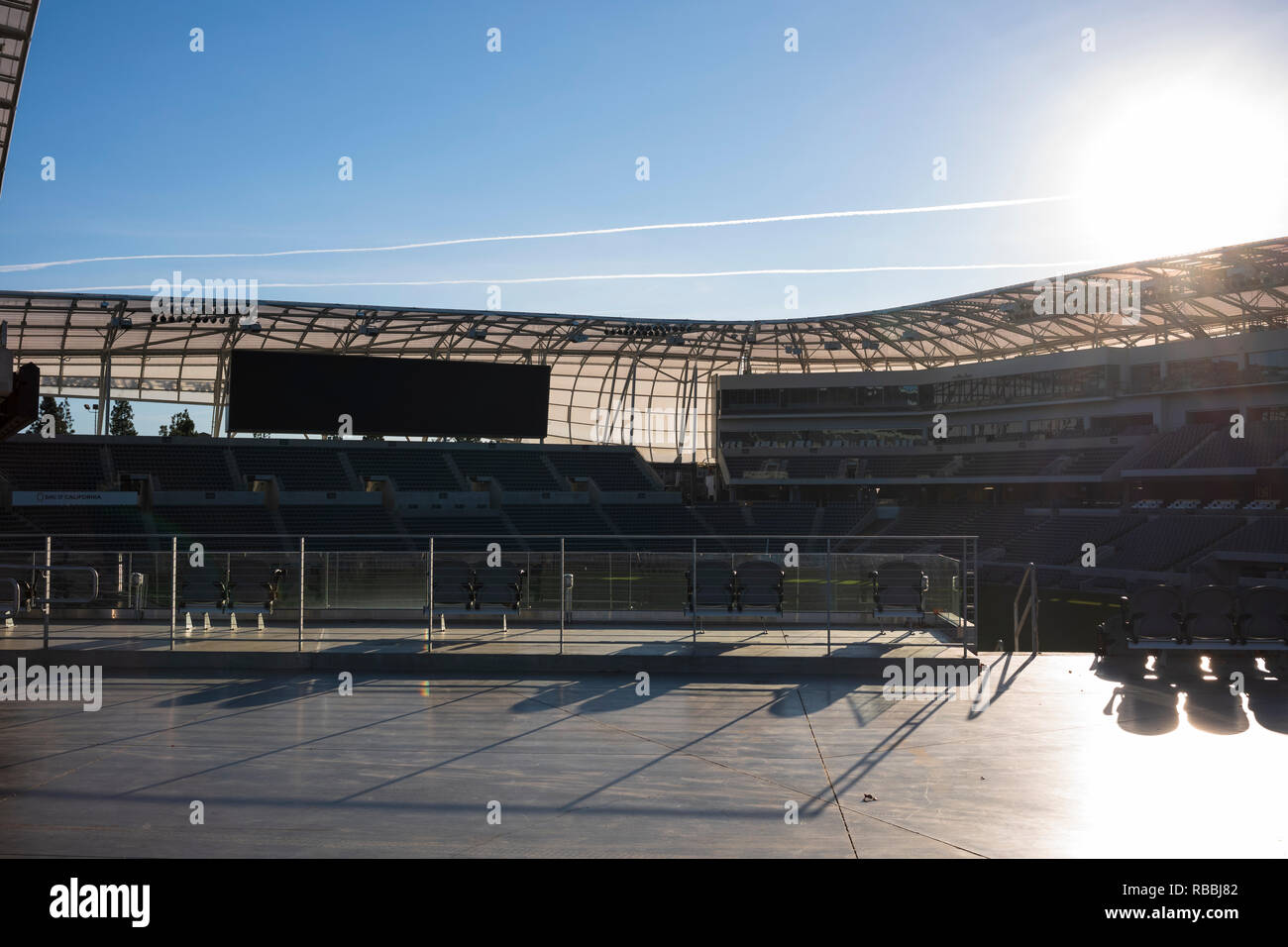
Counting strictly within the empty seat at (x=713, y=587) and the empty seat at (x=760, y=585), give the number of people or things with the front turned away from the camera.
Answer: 2

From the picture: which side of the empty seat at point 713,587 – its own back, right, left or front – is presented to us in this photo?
back

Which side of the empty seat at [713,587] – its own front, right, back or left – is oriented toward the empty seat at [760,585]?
right

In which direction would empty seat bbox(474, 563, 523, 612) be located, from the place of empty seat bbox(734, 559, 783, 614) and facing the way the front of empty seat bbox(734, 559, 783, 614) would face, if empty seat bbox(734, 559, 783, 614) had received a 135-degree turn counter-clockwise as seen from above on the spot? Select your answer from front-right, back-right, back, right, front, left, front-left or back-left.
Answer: front-right

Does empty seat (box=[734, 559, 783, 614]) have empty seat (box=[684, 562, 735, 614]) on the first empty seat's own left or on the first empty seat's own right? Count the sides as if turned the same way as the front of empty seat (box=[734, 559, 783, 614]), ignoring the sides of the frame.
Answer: on the first empty seat's own left

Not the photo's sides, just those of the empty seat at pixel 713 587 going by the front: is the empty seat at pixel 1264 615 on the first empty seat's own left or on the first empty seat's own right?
on the first empty seat's own right

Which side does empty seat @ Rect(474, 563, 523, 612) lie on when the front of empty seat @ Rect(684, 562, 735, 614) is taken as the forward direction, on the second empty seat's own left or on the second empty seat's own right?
on the second empty seat's own left

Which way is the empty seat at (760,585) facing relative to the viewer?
away from the camera
